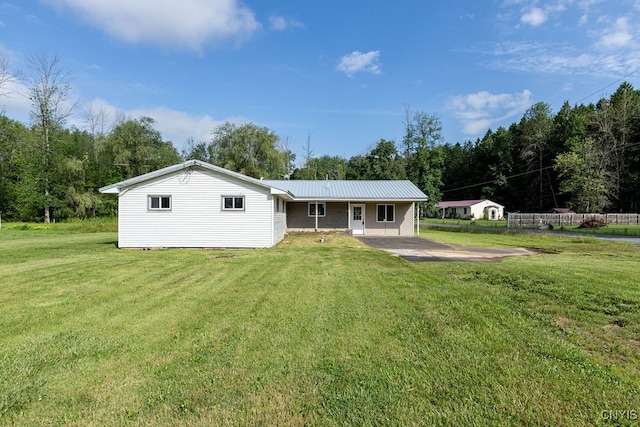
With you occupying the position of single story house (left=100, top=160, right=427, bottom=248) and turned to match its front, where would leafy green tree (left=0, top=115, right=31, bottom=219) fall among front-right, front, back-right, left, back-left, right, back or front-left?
back-right

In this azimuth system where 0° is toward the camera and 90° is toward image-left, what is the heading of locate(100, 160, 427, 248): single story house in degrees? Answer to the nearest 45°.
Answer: approximately 0°

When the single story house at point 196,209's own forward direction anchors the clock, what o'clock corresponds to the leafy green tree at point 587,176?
The leafy green tree is roughly at 8 o'clock from the single story house.

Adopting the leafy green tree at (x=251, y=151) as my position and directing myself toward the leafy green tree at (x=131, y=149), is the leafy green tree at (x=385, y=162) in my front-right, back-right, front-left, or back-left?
back-right

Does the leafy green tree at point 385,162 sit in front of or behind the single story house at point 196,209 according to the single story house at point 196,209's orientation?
behind

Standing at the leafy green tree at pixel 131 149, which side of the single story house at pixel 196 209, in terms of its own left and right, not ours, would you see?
back

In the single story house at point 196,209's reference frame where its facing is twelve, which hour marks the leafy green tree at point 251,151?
The leafy green tree is roughly at 6 o'clock from the single story house.
